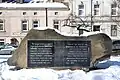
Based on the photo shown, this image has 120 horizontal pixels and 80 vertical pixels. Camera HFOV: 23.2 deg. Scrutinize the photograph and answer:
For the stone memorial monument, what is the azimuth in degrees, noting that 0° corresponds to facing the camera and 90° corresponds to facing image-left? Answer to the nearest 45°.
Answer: approximately 0°
